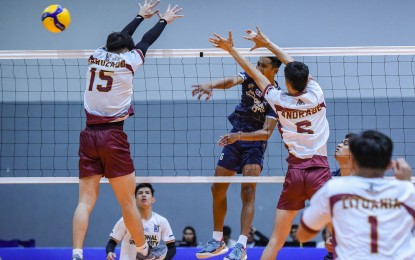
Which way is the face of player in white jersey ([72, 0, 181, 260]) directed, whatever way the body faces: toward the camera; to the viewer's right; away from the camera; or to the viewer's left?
away from the camera

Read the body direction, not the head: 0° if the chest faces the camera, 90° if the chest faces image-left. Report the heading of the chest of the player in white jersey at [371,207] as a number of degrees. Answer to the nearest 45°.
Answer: approximately 180°

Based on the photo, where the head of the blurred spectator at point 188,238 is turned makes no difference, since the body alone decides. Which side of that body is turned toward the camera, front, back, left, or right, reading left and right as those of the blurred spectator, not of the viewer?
front

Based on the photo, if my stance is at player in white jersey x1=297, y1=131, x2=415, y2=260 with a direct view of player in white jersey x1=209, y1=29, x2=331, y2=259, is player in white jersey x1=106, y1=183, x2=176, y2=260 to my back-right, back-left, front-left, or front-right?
front-left

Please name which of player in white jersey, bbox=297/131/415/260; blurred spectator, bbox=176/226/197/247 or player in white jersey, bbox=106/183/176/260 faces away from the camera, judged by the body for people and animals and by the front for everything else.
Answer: player in white jersey, bbox=297/131/415/260

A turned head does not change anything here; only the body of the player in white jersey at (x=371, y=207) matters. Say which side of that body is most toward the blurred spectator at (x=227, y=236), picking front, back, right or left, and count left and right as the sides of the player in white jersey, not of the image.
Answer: front

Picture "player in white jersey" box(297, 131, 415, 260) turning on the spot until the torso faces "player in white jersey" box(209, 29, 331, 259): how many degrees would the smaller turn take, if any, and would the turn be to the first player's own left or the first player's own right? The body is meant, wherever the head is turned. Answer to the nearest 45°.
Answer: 0° — they already face them

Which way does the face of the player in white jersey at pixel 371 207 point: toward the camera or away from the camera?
away from the camera

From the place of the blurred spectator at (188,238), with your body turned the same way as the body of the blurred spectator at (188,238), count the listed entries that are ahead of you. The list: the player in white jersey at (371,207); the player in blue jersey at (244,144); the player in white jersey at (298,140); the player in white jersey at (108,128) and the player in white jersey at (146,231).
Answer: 5

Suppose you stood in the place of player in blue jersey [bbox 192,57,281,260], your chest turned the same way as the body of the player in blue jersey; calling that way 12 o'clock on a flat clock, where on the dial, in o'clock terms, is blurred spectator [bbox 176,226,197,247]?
The blurred spectator is roughly at 4 o'clock from the player in blue jersey.

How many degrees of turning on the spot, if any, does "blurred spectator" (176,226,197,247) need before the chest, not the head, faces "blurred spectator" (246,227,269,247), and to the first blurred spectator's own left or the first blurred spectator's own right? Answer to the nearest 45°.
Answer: approximately 90° to the first blurred spectator's own left

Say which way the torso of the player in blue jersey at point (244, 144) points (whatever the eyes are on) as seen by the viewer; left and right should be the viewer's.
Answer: facing the viewer and to the left of the viewer

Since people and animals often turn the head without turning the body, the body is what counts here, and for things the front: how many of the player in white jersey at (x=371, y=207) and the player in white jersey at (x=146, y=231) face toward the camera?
1
